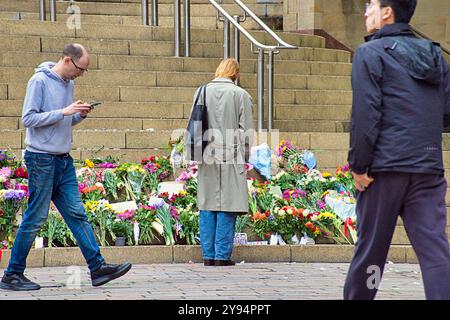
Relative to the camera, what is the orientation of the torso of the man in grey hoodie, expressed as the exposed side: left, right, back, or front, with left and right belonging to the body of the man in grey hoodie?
right

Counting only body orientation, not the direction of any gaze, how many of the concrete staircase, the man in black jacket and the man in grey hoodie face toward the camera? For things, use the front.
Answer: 1

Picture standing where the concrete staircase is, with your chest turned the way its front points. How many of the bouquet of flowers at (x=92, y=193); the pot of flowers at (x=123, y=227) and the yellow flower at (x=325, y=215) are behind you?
0

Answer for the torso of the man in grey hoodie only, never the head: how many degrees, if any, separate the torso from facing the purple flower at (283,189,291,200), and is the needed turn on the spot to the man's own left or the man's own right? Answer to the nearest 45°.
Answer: approximately 45° to the man's own left

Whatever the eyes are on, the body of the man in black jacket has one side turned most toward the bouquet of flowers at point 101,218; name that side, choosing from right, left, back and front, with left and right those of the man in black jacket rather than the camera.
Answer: front

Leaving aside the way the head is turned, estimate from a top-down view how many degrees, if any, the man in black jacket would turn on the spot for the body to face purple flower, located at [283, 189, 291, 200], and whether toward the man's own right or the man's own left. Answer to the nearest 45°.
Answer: approximately 45° to the man's own right

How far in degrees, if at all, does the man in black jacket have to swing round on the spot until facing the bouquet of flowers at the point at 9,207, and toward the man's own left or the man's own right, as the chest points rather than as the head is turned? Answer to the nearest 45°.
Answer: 0° — they already face it

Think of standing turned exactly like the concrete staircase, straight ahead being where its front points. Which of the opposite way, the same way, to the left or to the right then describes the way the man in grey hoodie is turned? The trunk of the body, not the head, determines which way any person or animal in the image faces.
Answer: to the left

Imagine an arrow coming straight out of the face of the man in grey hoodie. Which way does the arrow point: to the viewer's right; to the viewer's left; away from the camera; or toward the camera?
to the viewer's right

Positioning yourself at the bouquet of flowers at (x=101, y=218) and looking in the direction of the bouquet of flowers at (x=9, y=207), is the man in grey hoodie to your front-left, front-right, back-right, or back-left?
front-left

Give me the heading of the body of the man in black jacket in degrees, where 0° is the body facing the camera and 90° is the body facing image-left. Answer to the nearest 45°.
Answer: approximately 135°

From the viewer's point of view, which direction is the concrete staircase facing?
toward the camera

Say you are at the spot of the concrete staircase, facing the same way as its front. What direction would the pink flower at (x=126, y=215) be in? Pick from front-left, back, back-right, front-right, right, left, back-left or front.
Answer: front
